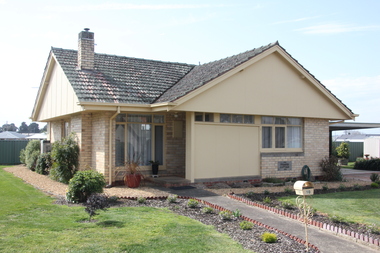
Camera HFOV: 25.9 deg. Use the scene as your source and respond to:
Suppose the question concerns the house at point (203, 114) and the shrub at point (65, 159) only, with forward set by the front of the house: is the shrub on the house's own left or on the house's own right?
on the house's own right

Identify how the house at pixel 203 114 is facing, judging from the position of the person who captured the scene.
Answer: facing the viewer

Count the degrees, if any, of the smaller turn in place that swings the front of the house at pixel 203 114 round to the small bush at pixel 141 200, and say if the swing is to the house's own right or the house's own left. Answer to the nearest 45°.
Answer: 0° — it already faces it

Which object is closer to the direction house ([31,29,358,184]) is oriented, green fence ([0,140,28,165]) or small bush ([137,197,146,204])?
the small bush

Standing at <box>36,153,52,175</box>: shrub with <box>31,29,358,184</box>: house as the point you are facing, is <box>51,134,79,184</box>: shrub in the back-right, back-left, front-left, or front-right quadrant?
front-right

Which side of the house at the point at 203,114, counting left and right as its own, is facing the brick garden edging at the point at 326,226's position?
front

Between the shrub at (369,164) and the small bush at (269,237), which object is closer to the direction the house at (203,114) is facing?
the small bush

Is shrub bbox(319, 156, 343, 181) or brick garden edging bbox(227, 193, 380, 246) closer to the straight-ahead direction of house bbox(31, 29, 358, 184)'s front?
the brick garden edging

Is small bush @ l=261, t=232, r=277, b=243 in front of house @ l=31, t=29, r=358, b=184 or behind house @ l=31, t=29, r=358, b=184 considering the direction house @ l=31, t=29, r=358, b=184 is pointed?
in front

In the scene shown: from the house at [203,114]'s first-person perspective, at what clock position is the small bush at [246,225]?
The small bush is roughly at 12 o'clock from the house.

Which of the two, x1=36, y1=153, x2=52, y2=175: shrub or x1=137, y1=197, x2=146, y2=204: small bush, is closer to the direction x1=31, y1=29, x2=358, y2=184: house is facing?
the small bush

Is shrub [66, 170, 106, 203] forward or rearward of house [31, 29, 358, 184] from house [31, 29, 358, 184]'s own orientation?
forward

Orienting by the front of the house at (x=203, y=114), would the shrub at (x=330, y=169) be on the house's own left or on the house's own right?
on the house's own left
